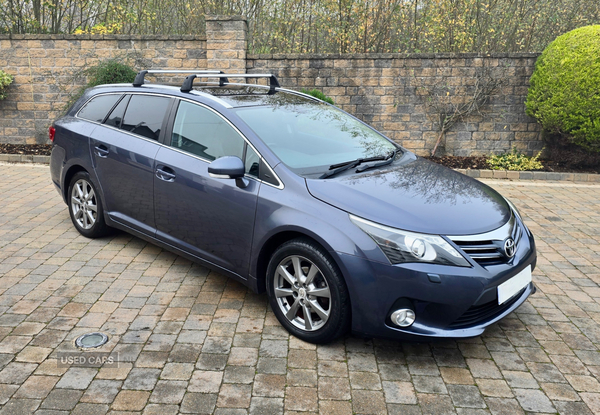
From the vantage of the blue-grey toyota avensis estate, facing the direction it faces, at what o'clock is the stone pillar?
The stone pillar is roughly at 7 o'clock from the blue-grey toyota avensis estate.

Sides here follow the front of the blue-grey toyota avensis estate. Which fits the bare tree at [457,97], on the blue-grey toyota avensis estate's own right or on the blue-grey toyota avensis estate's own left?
on the blue-grey toyota avensis estate's own left

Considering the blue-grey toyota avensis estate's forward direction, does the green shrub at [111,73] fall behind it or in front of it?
behind

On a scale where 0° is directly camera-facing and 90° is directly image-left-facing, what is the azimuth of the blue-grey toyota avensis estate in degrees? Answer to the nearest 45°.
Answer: approximately 315°

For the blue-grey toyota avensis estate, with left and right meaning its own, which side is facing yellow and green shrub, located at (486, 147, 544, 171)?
left

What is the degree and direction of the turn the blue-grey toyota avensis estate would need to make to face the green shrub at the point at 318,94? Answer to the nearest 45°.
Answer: approximately 135° to its left

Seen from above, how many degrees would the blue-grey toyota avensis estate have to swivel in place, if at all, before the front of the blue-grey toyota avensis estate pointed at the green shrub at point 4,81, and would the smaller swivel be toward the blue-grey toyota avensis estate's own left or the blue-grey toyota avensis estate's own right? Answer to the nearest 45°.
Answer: approximately 180°
